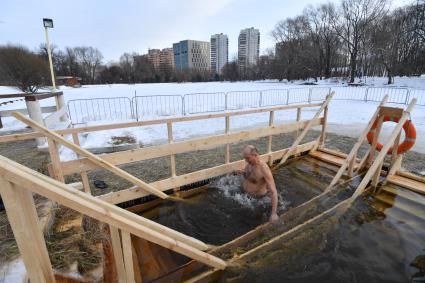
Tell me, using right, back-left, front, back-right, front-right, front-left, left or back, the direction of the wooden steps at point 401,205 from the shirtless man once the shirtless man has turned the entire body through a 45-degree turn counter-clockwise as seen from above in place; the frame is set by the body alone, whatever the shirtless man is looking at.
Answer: left

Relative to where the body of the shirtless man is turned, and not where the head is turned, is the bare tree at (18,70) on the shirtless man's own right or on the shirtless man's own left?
on the shirtless man's own right

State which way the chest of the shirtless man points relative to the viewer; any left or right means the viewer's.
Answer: facing the viewer and to the left of the viewer

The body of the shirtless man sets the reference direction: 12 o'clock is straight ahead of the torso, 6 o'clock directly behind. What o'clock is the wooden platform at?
The wooden platform is roughly at 6 o'clock from the shirtless man.

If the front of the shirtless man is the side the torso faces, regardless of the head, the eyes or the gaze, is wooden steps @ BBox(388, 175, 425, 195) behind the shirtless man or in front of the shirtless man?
behind
